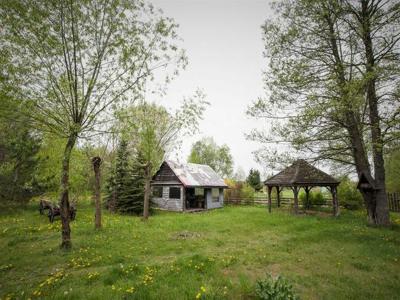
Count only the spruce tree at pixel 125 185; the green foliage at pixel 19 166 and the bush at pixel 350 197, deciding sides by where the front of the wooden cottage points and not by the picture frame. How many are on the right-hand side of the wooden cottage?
2

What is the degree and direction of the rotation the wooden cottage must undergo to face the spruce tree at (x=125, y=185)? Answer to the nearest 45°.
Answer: approximately 90° to its right

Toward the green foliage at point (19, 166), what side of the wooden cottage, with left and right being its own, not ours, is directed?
right

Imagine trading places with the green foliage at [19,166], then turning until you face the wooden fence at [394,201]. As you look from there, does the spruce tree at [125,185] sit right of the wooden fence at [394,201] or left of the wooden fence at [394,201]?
right

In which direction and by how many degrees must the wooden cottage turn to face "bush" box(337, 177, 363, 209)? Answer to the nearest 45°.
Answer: approximately 45° to its left

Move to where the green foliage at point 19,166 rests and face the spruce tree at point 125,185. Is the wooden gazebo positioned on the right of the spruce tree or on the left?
right
